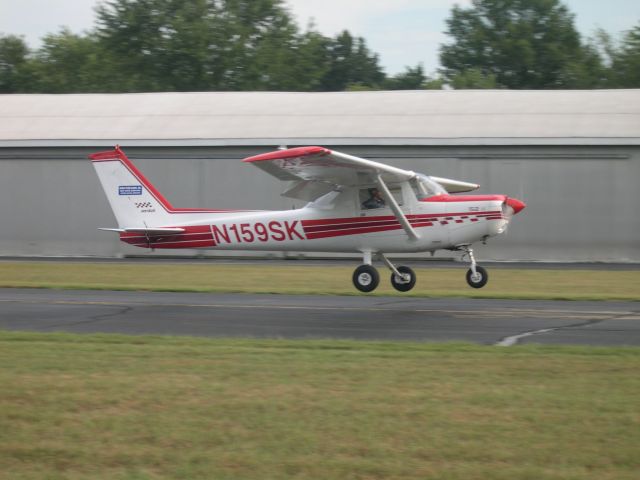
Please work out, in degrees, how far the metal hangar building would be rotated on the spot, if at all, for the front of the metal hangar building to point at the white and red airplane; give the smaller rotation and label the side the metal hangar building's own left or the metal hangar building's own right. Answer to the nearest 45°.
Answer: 0° — it already faces it

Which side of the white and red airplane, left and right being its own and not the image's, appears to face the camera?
right

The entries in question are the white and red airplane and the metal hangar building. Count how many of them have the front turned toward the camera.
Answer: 1

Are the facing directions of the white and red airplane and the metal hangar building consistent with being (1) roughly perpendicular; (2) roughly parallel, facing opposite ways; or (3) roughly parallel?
roughly perpendicular

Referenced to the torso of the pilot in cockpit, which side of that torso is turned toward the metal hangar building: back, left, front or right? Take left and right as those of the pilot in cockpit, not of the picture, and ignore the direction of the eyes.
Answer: left

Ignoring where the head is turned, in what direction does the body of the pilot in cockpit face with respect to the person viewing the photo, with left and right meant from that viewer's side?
facing to the right of the viewer

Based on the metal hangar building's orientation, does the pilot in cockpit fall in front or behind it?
in front

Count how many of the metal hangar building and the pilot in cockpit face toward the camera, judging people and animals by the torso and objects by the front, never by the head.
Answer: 1

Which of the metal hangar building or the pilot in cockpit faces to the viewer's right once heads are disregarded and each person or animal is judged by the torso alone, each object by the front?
the pilot in cockpit
